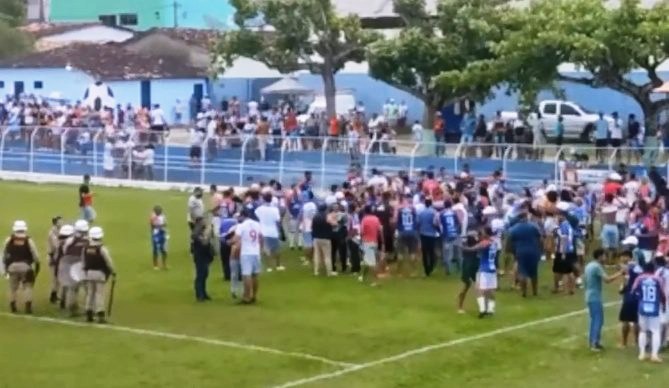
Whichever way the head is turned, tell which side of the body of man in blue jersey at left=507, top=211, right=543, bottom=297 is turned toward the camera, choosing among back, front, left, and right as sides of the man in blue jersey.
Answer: back

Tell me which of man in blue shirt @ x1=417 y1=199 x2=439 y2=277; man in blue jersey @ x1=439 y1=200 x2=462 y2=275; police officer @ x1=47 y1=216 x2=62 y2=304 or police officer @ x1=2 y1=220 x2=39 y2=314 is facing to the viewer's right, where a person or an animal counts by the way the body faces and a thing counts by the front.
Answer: police officer @ x1=47 y1=216 x2=62 y2=304

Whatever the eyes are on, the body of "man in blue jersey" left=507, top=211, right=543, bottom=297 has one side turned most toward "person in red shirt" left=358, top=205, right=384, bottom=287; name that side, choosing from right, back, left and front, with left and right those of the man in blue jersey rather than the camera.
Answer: left

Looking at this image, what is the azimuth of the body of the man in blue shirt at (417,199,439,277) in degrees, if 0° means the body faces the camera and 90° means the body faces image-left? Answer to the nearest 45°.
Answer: approximately 180°

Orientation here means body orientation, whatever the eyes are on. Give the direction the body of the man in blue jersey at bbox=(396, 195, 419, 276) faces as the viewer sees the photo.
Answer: away from the camera

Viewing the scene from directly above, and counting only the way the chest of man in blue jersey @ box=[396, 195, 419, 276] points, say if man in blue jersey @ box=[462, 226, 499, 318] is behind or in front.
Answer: behind

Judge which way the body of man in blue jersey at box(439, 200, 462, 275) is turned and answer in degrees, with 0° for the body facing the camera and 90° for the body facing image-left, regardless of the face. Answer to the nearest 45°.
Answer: approximately 180°

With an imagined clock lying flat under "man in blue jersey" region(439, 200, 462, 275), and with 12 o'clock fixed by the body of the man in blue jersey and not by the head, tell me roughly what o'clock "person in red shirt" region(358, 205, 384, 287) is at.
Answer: The person in red shirt is roughly at 8 o'clock from the man in blue jersey.

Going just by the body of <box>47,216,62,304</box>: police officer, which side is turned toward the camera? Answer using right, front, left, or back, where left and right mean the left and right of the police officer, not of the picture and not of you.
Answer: right
